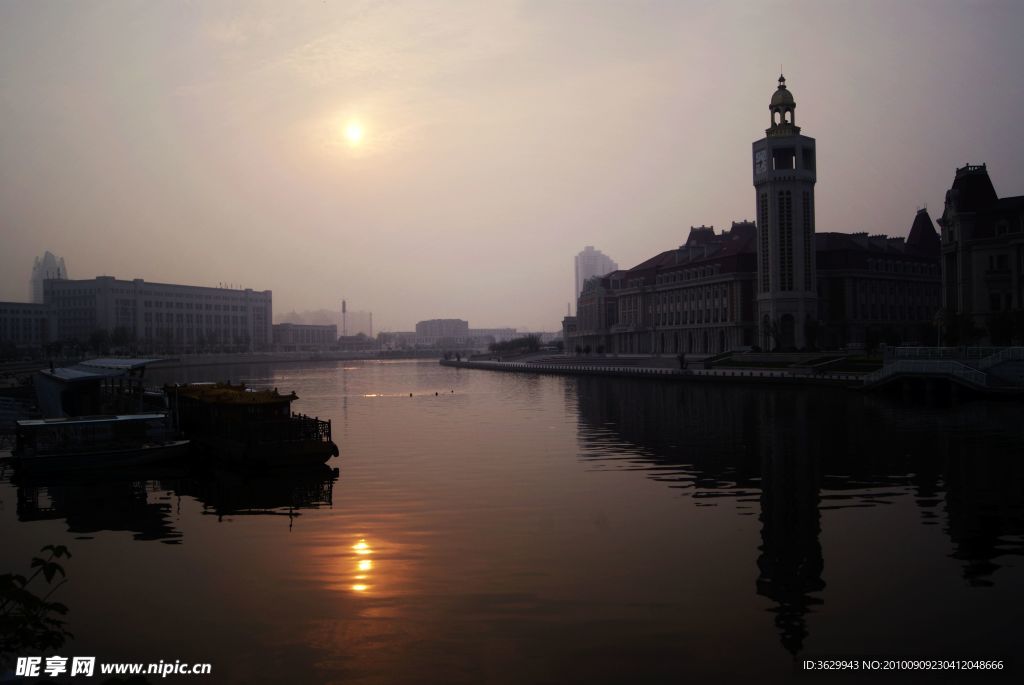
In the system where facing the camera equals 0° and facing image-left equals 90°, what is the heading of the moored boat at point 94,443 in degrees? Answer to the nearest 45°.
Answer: approximately 270°
